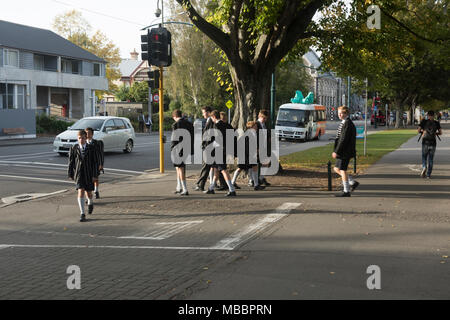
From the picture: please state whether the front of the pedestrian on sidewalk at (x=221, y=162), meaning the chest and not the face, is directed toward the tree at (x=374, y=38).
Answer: no

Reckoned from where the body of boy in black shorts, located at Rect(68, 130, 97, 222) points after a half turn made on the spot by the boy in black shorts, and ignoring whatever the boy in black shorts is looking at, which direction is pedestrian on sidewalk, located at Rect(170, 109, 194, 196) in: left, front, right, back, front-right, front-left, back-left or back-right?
front-right

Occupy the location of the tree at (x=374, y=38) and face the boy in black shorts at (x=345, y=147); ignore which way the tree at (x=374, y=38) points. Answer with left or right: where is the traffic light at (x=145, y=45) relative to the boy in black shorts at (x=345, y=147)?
right

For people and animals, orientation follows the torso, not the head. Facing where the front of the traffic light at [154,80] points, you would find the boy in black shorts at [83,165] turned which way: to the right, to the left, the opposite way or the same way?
to the left

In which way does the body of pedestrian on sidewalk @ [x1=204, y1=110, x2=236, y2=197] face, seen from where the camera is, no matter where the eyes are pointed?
to the viewer's left

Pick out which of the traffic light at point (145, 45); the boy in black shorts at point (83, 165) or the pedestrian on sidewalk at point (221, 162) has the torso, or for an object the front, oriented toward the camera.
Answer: the boy in black shorts

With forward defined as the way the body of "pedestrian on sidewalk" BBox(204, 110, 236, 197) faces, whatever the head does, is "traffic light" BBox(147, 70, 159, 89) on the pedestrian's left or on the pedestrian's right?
on the pedestrian's right

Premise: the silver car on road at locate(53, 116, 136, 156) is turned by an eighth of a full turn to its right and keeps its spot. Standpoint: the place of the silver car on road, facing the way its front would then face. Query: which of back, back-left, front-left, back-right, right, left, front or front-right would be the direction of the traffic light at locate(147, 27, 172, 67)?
left

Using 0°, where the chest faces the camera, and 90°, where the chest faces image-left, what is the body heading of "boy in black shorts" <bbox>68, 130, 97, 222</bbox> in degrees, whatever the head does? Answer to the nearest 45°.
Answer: approximately 0°

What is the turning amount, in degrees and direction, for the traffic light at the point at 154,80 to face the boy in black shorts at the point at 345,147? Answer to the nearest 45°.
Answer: approximately 135° to its left

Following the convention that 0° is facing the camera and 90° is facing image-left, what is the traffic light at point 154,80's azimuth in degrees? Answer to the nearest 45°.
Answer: approximately 90°

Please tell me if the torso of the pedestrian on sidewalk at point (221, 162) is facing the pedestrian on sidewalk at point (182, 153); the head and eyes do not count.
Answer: yes

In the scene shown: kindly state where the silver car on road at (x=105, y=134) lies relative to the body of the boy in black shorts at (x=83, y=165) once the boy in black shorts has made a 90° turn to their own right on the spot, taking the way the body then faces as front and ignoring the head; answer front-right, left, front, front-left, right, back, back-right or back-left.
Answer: right

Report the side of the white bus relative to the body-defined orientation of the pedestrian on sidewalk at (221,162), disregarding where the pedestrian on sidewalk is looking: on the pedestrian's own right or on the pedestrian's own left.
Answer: on the pedestrian's own right
